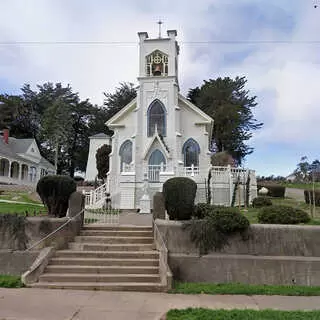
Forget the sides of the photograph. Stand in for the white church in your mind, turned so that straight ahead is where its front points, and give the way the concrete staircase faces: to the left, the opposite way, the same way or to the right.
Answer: the same way

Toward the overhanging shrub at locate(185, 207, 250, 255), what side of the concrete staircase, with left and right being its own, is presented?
left

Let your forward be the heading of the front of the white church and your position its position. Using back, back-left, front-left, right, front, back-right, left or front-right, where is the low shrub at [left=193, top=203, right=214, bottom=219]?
front

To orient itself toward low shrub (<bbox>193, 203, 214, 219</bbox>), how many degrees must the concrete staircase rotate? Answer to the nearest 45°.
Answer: approximately 135° to its left

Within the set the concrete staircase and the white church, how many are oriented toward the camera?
2

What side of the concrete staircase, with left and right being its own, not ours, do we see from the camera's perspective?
front

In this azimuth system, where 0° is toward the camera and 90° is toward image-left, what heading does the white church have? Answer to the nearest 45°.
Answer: approximately 0°

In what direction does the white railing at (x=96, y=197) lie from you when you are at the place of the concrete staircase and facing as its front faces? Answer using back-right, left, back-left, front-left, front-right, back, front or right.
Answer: back

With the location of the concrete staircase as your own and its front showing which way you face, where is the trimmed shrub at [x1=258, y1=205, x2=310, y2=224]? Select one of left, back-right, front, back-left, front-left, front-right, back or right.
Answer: left

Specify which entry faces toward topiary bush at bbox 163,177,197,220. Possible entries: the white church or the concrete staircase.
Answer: the white church

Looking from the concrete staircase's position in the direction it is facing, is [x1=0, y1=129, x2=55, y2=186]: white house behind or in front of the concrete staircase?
behind

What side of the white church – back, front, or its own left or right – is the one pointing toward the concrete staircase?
front

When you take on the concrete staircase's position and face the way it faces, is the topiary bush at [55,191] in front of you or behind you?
behind

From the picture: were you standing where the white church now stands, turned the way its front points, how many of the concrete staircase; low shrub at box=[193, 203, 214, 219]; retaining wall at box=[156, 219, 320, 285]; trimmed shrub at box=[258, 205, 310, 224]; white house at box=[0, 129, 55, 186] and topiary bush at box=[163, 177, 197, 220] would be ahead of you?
5
